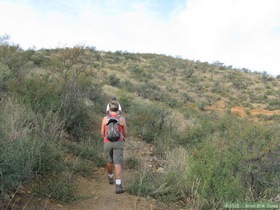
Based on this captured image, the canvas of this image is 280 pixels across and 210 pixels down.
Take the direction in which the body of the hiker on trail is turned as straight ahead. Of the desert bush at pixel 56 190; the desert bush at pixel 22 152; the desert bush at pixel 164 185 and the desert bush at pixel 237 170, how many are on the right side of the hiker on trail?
2

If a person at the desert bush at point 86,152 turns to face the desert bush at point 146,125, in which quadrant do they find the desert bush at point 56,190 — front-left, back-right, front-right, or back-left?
back-right

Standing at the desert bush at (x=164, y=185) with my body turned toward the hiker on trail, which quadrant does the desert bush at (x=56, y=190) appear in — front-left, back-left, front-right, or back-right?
front-left

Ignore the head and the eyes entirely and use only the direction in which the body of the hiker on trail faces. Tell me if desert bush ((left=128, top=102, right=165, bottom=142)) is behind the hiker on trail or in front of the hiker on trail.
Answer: in front

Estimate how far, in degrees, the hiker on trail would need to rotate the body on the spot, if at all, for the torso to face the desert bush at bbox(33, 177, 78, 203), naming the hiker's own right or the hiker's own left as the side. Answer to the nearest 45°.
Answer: approximately 135° to the hiker's own left

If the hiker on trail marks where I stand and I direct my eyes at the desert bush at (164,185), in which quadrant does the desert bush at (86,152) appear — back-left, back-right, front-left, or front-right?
back-left

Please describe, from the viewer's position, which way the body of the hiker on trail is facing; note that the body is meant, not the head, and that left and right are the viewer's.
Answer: facing away from the viewer

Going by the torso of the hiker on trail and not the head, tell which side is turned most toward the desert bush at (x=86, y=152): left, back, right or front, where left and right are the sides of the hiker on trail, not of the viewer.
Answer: front

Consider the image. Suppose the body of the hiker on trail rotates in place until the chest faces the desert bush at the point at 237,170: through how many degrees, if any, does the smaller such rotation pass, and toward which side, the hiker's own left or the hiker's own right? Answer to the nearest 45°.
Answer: approximately 90° to the hiker's own right

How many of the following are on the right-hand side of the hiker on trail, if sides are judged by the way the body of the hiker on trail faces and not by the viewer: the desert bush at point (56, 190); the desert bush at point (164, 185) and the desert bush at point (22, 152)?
1

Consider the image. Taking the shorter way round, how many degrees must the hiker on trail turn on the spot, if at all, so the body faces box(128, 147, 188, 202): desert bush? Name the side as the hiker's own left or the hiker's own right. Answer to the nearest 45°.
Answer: approximately 90° to the hiker's own right

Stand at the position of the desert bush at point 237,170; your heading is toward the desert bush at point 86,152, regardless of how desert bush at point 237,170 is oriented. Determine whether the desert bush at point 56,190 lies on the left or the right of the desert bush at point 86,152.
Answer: left

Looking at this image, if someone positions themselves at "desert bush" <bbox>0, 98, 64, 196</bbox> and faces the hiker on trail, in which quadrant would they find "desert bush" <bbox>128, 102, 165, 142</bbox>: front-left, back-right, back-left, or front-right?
front-left

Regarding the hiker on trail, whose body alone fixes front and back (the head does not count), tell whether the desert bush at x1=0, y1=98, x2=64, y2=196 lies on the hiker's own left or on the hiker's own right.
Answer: on the hiker's own left
